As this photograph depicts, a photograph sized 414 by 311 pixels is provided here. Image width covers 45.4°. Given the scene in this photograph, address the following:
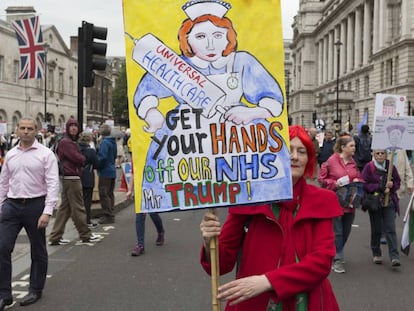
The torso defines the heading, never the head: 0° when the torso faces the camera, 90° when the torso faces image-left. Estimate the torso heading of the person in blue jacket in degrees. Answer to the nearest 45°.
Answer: approximately 90°

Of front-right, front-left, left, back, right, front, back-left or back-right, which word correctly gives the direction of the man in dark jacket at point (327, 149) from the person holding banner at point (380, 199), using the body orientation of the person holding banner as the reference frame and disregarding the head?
back

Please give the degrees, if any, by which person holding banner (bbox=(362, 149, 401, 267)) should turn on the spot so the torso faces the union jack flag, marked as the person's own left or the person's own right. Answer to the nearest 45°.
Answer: approximately 135° to the person's own right

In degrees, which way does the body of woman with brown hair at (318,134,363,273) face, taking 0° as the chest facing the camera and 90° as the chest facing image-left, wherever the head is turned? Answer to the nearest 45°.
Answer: approximately 315°

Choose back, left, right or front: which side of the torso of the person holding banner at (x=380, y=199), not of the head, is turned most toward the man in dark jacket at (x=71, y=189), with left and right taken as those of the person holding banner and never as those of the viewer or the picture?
right
